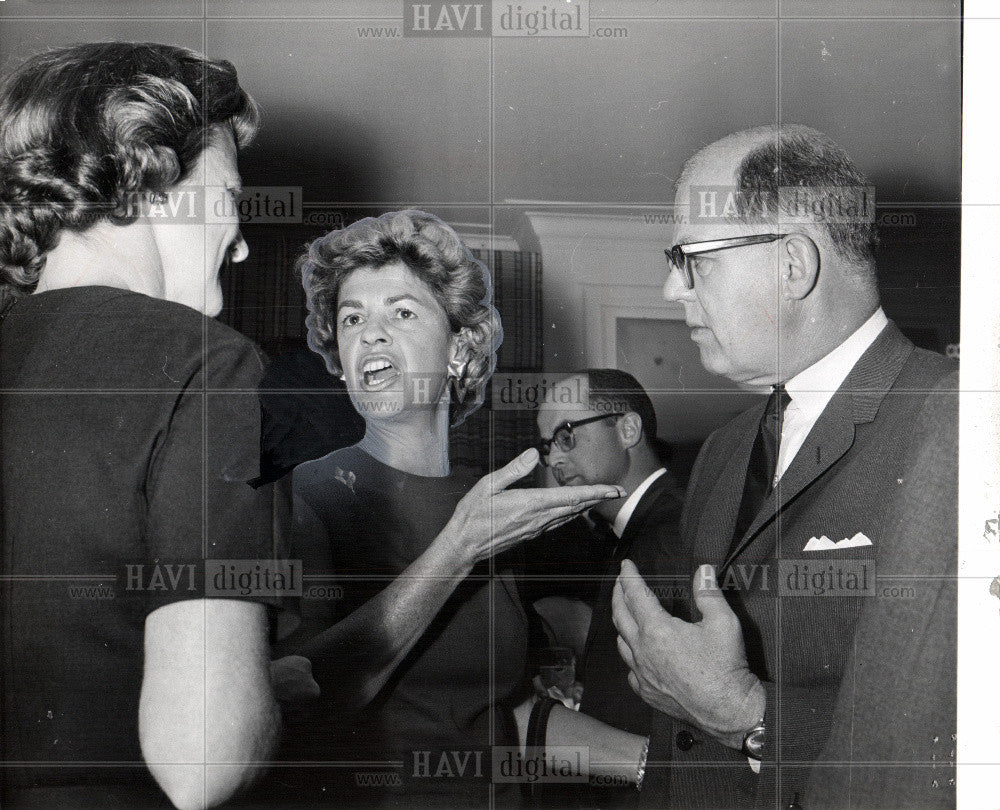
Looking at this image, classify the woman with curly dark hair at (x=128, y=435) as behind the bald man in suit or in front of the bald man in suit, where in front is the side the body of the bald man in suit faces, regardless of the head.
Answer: in front

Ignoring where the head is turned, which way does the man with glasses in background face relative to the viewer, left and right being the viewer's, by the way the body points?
facing the viewer and to the left of the viewer

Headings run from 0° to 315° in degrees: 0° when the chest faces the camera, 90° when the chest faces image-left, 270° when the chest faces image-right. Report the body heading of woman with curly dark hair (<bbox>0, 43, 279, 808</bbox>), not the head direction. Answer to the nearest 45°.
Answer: approximately 225°

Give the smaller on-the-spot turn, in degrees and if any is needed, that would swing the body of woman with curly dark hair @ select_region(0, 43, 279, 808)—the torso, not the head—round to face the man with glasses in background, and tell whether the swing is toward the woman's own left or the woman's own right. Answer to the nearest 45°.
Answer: approximately 45° to the woman's own right

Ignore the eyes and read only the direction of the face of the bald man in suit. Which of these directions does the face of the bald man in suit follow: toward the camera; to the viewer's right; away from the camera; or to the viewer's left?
to the viewer's left

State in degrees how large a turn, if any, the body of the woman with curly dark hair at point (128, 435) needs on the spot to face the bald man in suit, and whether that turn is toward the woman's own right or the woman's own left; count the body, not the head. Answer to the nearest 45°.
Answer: approximately 45° to the woman's own right

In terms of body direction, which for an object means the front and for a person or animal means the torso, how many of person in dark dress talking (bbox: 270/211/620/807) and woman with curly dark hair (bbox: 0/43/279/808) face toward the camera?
1
